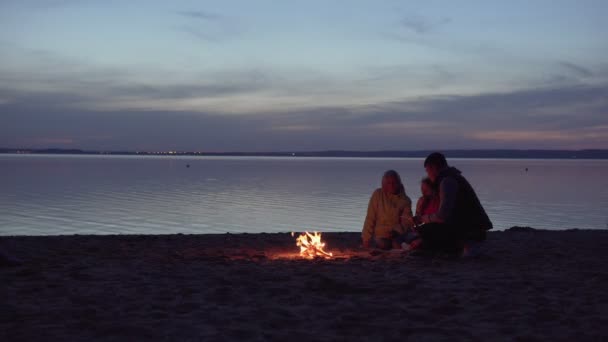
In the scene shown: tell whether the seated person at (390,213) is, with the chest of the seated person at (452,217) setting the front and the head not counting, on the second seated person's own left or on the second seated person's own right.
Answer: on the second seated person's own right

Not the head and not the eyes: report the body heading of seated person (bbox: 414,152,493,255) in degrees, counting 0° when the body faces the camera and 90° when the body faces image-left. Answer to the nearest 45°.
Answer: approximately 90°

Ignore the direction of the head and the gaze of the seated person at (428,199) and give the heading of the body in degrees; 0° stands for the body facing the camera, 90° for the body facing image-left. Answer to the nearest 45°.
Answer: approximately 45°

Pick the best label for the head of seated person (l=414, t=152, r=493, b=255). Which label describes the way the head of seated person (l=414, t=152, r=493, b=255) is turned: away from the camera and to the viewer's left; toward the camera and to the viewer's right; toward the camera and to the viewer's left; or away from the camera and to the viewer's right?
toward the camera and to the viewer's left
